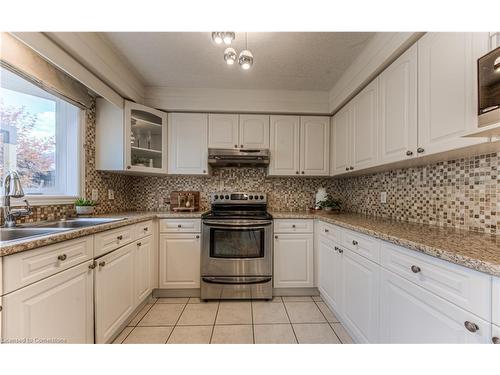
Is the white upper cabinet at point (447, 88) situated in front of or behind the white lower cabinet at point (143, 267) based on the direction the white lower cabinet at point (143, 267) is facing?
in front

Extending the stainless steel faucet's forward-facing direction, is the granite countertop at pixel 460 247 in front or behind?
in front

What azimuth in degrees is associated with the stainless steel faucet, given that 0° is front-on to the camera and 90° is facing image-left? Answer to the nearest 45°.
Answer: approximately 315°

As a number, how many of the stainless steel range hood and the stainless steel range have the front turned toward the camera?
2

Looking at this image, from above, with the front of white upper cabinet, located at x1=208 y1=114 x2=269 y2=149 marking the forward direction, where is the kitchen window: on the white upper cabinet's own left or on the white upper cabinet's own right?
on the white upper cabinet's own right

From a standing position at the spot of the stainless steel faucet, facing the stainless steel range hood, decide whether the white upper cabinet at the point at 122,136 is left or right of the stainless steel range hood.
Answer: left

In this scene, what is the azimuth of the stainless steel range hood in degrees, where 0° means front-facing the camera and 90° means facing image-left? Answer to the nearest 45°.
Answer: approximately 0°

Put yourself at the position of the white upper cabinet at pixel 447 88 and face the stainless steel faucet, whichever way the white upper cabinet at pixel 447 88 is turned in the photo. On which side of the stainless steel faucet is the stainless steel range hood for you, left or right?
right

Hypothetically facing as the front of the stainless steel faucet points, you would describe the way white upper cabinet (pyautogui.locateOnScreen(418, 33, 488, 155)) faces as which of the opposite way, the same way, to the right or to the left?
the opposite way

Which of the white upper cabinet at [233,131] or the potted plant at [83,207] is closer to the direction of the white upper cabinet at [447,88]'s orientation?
the potted plant
